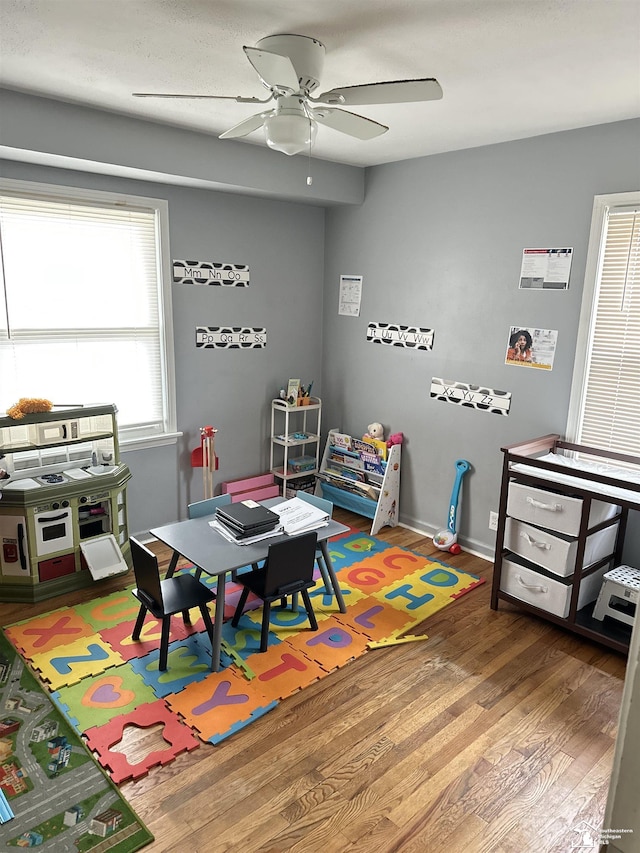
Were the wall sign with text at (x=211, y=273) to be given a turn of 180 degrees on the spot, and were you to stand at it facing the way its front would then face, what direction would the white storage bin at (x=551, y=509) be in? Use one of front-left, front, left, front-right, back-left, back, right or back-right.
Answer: back

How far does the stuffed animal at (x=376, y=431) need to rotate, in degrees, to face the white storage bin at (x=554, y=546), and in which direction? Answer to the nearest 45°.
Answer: approximately 90° to its left

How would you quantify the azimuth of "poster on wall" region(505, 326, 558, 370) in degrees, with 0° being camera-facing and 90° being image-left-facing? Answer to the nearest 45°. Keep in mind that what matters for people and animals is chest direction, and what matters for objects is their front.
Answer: approximately 45°

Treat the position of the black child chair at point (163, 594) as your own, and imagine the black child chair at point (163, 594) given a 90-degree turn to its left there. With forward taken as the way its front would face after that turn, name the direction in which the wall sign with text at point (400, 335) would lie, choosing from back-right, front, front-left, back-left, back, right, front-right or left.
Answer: right

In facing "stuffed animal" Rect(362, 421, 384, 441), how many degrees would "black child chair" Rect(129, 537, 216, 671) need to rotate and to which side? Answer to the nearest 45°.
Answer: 0° — it already faces it

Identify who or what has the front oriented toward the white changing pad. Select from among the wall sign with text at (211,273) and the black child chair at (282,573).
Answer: the wall sign with text

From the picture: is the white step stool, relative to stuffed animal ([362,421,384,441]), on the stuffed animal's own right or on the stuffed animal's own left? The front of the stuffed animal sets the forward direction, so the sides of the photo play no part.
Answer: on the stuffed animal's own left

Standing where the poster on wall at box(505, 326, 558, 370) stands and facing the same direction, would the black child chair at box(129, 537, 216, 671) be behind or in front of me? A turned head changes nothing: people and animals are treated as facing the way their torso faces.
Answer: in front

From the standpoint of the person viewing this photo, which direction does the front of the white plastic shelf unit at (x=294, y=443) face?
facing the viewer and to the right of the viewer

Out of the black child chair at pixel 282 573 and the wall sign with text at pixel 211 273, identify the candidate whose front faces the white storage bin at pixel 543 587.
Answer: the wall sign with text

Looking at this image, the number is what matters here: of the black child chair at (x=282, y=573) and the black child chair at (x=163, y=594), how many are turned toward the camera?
0

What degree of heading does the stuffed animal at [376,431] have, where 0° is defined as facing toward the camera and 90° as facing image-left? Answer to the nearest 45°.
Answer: approximately 45°

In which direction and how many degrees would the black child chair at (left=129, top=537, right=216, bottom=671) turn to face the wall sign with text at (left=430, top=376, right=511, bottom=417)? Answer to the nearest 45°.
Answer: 0° — it already faces it

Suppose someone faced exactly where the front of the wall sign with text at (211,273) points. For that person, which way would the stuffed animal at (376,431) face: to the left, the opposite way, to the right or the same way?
to the right

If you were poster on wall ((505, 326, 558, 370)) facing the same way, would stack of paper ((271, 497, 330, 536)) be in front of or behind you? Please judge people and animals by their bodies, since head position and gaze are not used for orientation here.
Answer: in front

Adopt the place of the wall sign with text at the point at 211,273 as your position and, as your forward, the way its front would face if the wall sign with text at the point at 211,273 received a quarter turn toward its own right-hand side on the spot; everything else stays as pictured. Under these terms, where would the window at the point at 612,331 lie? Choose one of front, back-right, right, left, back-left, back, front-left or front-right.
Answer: left

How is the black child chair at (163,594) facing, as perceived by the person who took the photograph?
facing away from the viewer and to the right of the viewer
